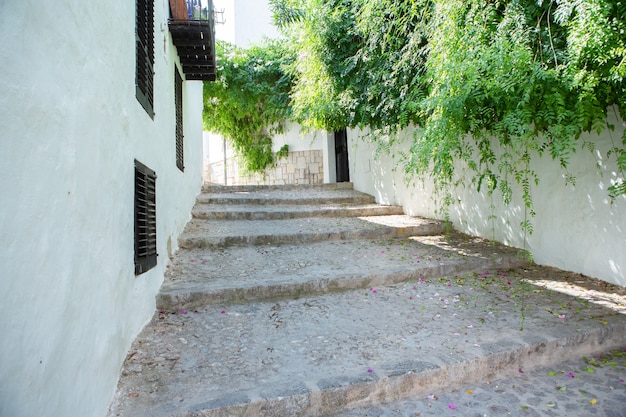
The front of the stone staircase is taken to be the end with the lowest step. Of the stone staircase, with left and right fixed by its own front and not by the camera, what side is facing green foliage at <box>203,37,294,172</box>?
back

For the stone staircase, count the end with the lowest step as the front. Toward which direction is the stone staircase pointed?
toward the camera
